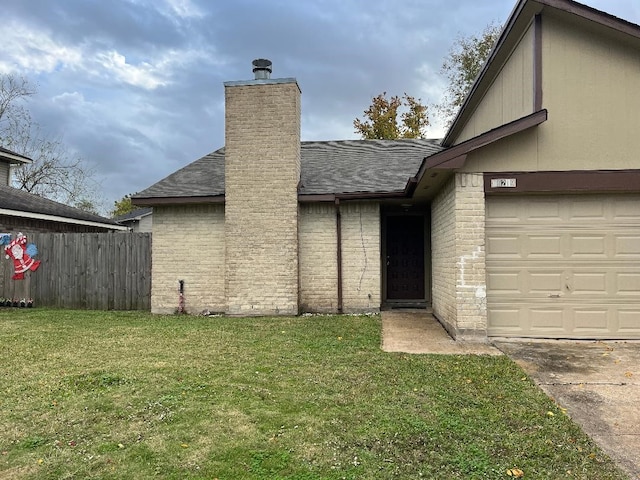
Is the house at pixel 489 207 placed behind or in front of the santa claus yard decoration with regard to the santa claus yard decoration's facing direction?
in front

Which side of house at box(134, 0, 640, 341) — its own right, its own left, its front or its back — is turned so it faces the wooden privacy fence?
right

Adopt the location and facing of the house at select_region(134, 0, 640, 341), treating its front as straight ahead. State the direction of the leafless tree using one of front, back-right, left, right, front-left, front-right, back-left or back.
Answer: back-right

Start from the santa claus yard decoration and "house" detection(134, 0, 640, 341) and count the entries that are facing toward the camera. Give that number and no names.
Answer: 2

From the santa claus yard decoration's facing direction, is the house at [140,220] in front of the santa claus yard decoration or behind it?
behind

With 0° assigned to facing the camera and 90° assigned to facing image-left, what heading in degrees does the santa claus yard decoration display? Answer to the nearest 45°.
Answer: approximately 0°

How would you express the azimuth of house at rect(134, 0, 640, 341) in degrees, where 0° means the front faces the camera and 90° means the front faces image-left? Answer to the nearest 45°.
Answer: approximately 0°

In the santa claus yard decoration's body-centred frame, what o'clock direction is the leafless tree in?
The leafless tree is roughly at 6 o'clock from the santa claus yard decoration.

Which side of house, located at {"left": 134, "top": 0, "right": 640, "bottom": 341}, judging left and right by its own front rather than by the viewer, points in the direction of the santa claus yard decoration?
right

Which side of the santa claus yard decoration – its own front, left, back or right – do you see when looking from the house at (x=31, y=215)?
back
